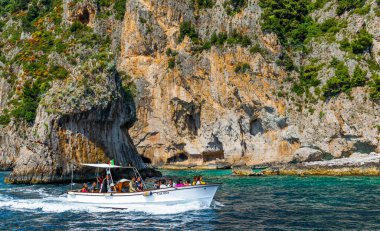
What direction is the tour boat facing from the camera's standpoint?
to the viewer's right
